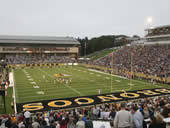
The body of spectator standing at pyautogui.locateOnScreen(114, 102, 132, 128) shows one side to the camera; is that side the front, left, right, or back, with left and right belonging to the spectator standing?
back
